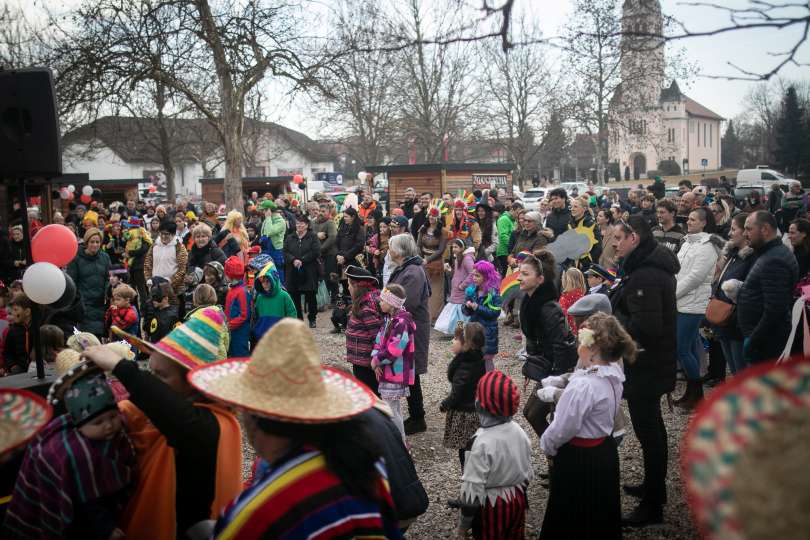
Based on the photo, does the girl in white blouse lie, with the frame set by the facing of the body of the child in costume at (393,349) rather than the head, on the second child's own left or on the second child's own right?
on the second child's own left

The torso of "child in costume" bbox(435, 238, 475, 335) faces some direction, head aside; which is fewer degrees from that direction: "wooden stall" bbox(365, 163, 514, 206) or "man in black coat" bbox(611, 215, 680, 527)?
the man in black coat

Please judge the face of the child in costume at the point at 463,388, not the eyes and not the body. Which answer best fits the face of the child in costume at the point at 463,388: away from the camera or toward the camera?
away from the camera

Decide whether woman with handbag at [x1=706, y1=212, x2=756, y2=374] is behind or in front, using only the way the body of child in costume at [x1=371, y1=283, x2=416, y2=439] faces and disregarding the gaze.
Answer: behind

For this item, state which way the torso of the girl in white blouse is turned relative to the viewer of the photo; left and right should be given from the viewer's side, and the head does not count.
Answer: facing away from the viewer and to the left of the viewer

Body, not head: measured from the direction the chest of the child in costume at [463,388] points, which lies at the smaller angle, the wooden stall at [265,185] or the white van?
the wooden stall

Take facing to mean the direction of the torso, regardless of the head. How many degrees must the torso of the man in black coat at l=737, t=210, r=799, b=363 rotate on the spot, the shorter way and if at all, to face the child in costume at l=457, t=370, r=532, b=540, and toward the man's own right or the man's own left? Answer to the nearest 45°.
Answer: approximately 45° to the man's own left

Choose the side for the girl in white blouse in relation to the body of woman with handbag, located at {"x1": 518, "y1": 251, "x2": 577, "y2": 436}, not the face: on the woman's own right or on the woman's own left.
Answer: on the woman's own left

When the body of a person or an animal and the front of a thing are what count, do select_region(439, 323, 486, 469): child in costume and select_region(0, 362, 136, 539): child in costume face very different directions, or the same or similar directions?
very different directions

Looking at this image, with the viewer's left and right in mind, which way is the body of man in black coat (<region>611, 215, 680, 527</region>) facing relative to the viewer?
facing to the left of the viewer
